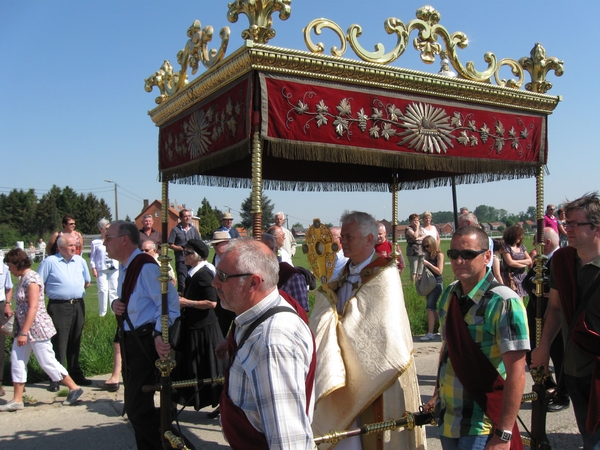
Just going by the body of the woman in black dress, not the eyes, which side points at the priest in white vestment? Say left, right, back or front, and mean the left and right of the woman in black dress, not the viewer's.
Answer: left

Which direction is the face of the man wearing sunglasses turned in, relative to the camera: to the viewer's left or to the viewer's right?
to the viewer's left

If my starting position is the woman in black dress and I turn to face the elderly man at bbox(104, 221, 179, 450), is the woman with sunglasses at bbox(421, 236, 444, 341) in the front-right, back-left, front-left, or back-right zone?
back-left

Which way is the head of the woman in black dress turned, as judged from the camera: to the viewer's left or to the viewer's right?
to the viewer's left

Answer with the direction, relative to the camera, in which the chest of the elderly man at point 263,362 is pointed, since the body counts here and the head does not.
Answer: to the viewer's left

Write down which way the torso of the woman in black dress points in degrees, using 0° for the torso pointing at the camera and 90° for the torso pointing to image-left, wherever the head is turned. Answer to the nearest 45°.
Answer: approximately 90°
